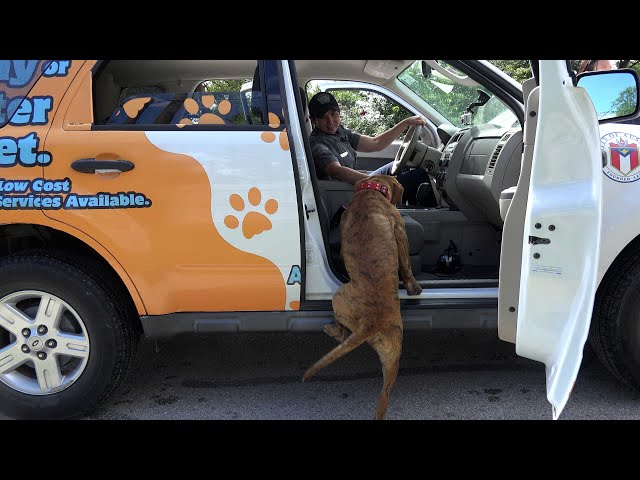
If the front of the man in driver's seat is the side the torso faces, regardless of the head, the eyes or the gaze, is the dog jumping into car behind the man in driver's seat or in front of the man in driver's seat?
in front

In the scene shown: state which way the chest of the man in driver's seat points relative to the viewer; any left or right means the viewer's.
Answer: facing the viewer and to the right of the viewer
